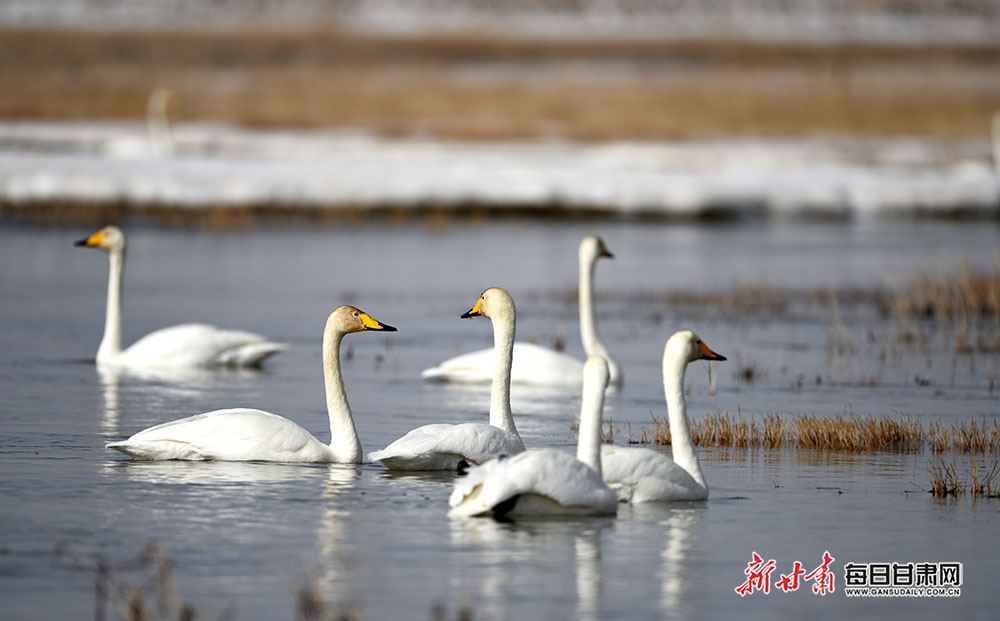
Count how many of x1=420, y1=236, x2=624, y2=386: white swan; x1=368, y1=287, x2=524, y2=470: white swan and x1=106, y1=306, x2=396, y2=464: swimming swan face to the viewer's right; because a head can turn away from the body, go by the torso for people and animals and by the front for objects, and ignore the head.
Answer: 3

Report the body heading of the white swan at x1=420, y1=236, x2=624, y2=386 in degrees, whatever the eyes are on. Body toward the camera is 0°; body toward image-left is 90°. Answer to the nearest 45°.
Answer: approximately 270°

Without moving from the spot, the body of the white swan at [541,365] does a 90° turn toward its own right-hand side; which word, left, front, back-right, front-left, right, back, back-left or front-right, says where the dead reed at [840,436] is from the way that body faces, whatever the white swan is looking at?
front-left

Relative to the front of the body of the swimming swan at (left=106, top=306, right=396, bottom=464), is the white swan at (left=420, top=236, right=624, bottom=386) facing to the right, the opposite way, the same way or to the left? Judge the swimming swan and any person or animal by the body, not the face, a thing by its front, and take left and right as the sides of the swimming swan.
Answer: the same way

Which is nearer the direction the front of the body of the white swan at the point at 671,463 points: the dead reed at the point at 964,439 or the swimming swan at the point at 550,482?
the dead reed

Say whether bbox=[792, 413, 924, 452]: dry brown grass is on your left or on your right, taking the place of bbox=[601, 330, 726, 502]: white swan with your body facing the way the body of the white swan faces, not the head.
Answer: on your left

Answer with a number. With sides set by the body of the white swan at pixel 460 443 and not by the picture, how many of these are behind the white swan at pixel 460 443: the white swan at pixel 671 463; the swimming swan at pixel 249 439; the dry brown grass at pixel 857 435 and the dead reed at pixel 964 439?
1

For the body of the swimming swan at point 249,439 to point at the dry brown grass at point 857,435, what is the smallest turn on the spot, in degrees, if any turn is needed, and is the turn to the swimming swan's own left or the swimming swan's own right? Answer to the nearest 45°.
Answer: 0° — it already faces it

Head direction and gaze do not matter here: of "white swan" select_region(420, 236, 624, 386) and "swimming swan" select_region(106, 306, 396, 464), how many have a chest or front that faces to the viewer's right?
2

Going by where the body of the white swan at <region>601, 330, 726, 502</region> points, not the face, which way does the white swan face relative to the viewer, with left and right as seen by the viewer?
facing to the right of the viewer

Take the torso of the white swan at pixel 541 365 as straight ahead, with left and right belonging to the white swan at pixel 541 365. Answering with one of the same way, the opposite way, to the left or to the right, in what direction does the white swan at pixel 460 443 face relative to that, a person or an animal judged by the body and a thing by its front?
the same way

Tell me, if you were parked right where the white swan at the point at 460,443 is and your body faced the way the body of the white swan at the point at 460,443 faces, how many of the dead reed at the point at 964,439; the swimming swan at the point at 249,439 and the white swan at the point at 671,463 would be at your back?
1

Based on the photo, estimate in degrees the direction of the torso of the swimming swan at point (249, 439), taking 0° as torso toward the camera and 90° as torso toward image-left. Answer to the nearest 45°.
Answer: approximately 270°

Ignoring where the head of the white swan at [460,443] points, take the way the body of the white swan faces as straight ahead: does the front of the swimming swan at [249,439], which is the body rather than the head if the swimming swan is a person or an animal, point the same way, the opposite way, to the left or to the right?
the same way
